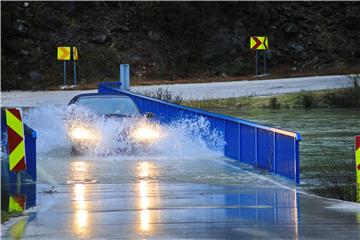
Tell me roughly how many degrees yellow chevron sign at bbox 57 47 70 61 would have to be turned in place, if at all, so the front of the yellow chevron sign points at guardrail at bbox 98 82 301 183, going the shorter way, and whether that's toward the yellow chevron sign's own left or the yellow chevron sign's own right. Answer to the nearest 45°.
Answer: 0° — it already faces it

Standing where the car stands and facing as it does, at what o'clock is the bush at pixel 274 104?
The bush is roughly at 7 o'clock from the car.

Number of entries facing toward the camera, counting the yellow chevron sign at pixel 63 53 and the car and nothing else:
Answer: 2

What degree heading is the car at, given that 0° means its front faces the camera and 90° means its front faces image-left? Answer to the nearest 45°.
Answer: approximately 0°

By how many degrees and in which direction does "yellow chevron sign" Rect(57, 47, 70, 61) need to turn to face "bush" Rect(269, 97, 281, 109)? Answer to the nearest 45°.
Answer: approximately 45° to its left

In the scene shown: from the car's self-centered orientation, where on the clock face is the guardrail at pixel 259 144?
The guardrail is roughly at 10 o'clock from the car.

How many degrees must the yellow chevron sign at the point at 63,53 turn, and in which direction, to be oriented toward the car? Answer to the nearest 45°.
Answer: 0° — it already faces it

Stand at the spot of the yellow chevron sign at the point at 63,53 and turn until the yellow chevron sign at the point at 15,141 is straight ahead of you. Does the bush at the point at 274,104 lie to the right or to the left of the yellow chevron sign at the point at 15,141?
left
